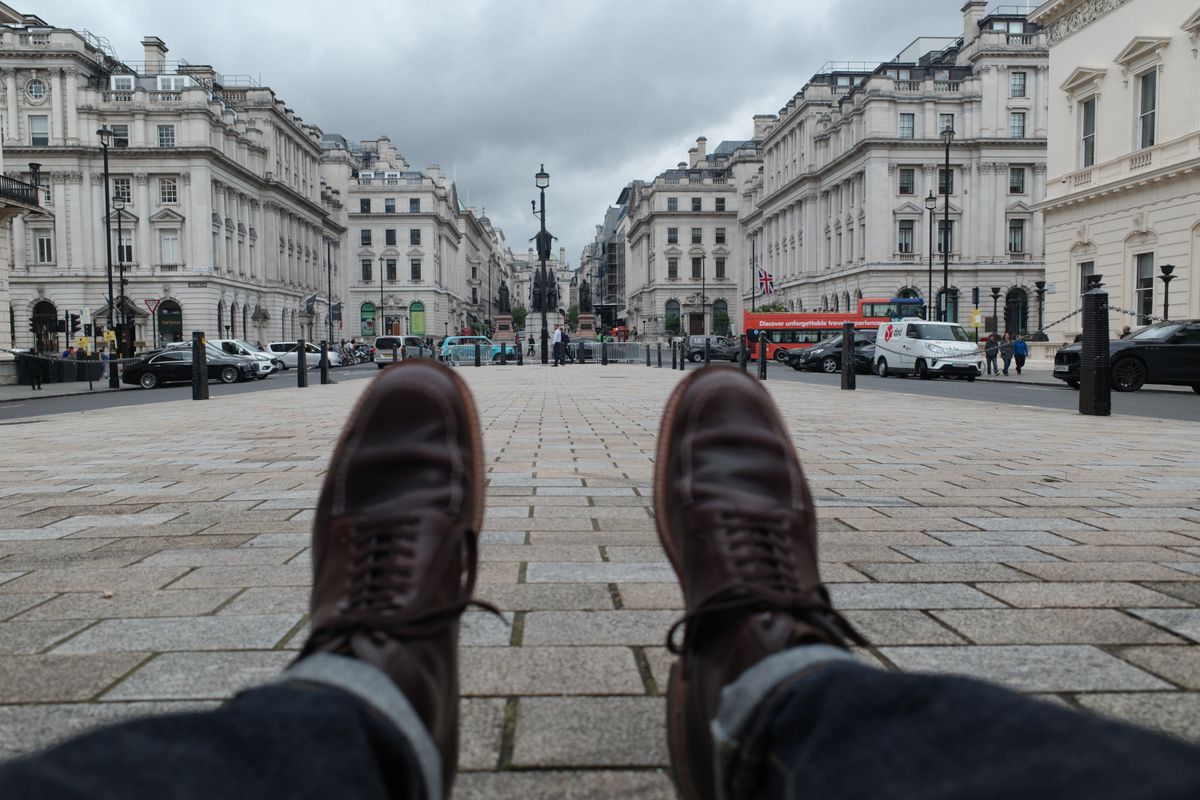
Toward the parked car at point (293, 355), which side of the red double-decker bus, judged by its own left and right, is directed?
back

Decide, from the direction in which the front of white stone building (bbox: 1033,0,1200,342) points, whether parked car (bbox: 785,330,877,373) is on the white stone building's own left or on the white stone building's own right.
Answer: on the white stone building's own right

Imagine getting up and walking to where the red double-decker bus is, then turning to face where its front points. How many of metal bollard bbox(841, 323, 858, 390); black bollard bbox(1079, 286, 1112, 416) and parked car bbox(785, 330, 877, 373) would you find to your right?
3

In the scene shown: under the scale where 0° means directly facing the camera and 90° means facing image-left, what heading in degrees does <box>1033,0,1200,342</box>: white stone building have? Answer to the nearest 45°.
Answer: approximately 45°

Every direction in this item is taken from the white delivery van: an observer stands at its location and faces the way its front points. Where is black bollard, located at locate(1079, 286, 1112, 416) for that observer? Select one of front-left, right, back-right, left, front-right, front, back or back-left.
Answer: front-right

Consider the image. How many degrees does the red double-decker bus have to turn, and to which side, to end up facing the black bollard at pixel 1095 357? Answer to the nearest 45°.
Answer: approximately 90° to its right

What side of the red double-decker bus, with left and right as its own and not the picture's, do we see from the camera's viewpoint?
right

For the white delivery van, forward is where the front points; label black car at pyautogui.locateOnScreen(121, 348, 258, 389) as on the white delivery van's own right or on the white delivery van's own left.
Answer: on the white delivery van's own right
